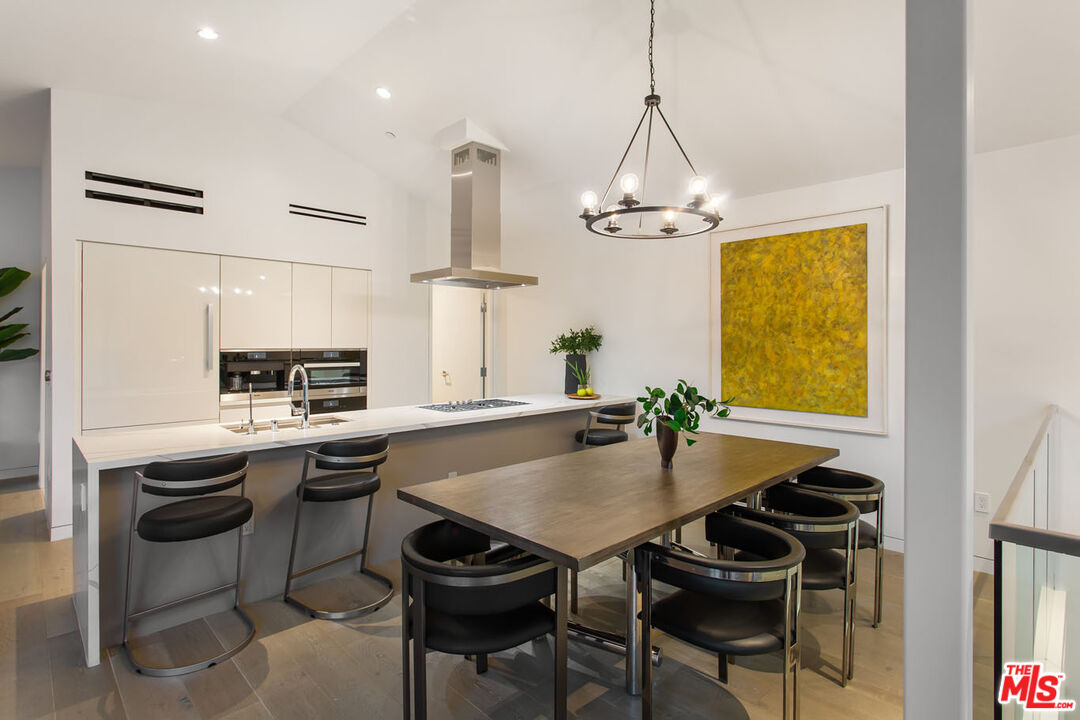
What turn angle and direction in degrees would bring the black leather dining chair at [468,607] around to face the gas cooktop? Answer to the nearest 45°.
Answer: approximately 45° to its left

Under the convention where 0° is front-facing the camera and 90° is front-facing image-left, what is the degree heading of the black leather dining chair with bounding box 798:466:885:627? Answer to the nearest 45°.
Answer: approximately 135°

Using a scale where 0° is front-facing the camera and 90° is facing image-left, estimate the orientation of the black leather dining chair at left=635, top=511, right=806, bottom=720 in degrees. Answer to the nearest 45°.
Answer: approximately 135°

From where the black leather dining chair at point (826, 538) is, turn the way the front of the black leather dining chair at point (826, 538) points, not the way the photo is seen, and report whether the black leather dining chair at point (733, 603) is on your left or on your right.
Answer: on your left

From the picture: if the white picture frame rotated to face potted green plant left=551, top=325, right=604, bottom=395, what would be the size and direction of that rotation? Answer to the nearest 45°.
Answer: approximately 45° to its right

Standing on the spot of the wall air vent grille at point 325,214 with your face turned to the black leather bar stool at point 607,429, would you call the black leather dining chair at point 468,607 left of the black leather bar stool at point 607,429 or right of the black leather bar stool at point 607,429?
right

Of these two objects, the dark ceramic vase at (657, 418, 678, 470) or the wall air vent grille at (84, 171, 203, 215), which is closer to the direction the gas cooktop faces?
the wall air vent grille
